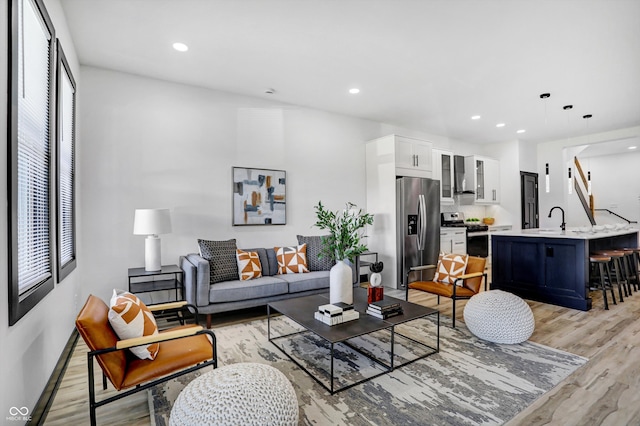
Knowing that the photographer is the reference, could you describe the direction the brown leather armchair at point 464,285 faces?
facing the viewer and to the left of the viewer

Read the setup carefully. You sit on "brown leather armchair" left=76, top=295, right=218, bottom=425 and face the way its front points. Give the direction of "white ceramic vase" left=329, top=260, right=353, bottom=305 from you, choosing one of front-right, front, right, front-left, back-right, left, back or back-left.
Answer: front

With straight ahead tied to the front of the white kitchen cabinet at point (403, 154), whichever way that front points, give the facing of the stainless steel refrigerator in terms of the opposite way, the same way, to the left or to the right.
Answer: the same way

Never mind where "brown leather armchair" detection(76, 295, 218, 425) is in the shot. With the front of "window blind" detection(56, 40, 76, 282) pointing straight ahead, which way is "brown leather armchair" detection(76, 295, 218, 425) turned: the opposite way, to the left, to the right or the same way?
the same way

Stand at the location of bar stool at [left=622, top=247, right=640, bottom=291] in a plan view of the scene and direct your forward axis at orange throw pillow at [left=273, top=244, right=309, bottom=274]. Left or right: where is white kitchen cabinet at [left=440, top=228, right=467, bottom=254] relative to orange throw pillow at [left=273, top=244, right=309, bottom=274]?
right

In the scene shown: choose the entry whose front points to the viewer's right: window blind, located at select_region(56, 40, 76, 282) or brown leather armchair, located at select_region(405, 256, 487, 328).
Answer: the window blind

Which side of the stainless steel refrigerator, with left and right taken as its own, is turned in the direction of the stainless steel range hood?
left

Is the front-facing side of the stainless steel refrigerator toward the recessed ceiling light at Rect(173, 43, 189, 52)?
no

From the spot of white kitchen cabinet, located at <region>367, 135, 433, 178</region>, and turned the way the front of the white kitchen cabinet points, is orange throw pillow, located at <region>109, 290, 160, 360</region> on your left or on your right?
on your right

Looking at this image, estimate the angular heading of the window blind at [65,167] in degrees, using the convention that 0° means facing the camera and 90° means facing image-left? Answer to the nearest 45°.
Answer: approximately 270°

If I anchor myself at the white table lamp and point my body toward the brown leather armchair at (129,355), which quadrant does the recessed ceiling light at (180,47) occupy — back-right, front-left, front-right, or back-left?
front-left

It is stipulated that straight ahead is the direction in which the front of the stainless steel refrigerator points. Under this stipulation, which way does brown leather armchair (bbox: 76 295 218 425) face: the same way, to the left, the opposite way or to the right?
to the left

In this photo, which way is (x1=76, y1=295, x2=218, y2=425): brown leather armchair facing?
to the viewer's right

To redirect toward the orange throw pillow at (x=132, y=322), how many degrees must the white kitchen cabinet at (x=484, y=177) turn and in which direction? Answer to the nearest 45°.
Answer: approximately 45° to its right

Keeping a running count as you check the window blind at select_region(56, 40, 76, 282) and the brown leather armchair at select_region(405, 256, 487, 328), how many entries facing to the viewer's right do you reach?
1

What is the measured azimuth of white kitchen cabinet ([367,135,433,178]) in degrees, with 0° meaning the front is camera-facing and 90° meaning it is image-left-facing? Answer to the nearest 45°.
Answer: approximately 315°

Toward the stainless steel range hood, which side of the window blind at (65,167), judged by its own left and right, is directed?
front
